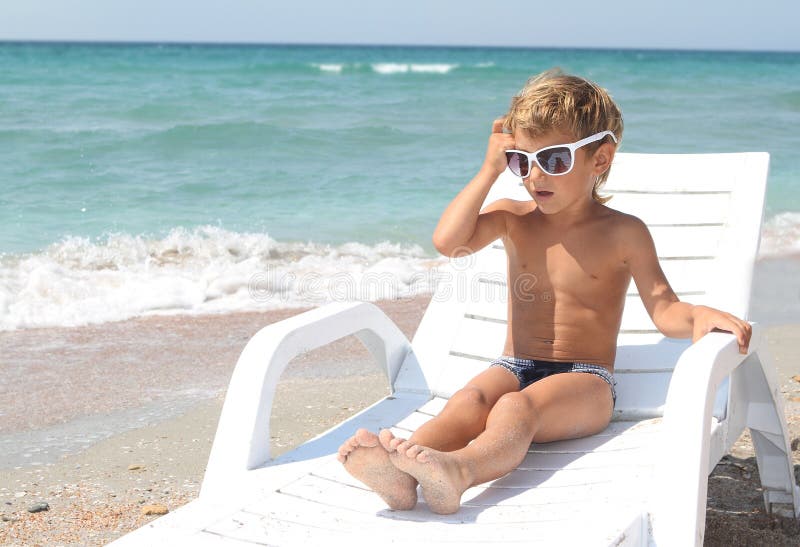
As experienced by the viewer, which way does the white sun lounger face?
facing the viewer and to the left of the viewer

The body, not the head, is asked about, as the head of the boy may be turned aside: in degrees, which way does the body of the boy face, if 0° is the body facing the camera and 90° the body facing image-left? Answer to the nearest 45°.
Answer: approximately 45°
